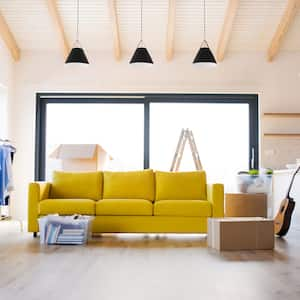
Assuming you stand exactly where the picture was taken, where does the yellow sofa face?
facing the viewer

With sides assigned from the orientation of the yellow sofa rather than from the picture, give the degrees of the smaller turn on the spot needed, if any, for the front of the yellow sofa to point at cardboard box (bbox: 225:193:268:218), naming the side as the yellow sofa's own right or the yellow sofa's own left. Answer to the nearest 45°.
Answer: approximately 135° to the yellow sofa's own left

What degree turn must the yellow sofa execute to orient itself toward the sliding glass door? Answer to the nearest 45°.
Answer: approximately 180°

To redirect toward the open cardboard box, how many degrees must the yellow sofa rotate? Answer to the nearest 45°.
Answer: approximately 135° to its right

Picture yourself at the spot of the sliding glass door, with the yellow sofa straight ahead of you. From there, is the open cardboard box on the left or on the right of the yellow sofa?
right

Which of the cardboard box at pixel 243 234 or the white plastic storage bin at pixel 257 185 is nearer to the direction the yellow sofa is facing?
the cardboard box
